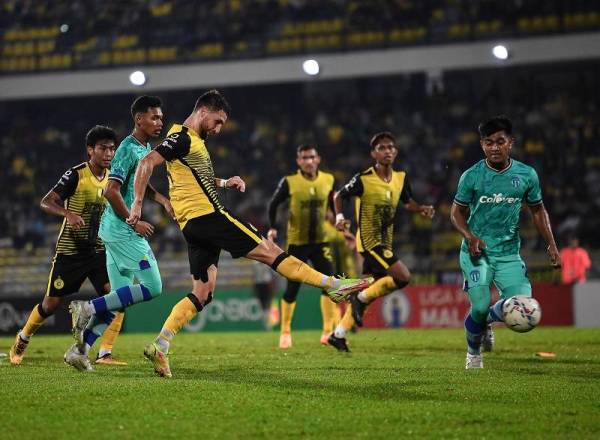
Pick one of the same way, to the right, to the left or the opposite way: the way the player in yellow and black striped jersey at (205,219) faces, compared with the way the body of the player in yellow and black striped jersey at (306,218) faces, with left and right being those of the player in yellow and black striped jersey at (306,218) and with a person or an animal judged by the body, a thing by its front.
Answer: to the left

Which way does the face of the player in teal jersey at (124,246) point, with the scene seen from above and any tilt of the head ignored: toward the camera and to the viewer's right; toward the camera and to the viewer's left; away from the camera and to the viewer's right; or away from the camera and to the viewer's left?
toward the camera and to the viewer's right

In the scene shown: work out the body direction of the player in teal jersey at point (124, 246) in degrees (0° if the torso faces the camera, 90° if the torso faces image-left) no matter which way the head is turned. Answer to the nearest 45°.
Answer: approximately 270°

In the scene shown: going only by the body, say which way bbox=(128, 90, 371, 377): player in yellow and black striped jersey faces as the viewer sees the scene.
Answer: to the viewer's right

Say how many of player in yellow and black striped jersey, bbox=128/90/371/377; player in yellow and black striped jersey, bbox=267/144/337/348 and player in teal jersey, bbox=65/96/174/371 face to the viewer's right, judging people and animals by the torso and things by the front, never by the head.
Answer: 2

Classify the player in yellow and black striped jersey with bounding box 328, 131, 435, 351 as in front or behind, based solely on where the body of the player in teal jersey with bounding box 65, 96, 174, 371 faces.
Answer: in front

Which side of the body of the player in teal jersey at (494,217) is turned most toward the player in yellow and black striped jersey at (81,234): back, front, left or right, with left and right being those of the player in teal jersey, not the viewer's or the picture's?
right

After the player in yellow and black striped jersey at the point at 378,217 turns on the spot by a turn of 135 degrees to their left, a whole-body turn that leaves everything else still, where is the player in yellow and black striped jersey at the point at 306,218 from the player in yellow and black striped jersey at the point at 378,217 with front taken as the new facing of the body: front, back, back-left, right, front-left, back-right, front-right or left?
front-left

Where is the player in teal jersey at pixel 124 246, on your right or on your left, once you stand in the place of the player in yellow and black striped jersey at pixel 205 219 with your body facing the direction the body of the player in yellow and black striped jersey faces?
on your left

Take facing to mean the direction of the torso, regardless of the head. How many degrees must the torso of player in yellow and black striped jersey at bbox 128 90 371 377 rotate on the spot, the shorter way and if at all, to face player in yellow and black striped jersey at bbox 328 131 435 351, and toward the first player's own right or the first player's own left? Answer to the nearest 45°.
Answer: approximately 45° to the first player's own left

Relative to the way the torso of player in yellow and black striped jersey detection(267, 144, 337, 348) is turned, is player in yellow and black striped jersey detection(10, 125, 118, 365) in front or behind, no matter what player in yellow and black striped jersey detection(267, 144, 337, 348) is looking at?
in front
